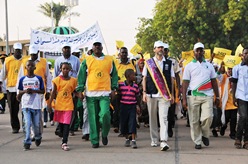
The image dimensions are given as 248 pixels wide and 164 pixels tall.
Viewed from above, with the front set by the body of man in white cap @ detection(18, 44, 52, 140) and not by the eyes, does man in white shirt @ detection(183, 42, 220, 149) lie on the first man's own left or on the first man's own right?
on the first man's own left

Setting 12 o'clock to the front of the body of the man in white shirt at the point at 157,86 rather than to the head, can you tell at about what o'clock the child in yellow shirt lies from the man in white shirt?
The child in yellow shirt is roughly at 3 o'clock from the man in white shirt.

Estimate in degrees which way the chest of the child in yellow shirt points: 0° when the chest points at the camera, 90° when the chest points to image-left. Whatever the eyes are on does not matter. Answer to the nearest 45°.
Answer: approximately 0°

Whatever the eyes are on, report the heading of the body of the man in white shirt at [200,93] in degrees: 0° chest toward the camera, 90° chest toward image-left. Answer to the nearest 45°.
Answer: approximately 0°

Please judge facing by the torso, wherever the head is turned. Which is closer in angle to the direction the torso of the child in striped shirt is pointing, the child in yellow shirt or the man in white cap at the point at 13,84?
the child in yellow shirt
